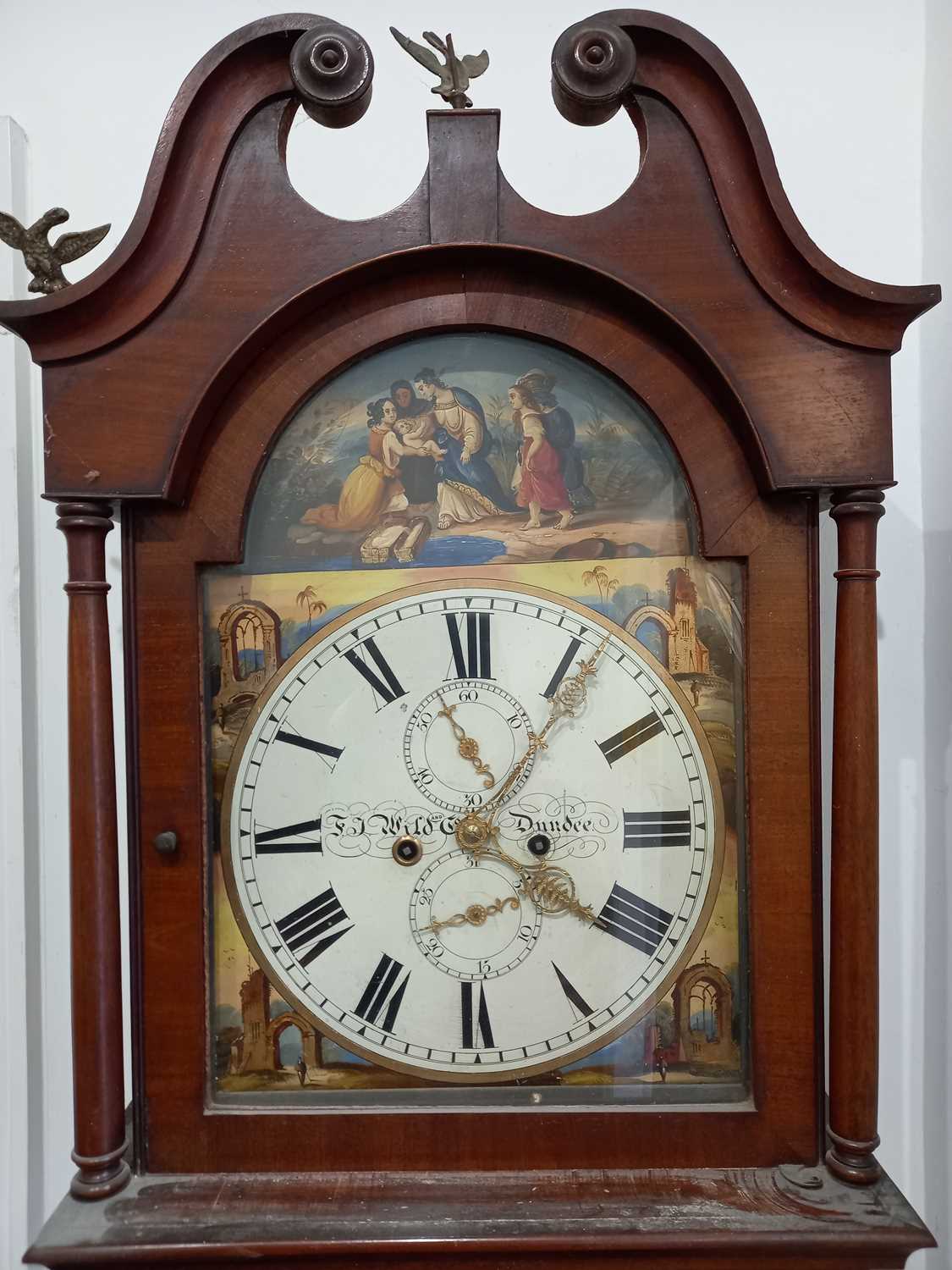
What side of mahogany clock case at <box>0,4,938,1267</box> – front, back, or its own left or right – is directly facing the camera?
front

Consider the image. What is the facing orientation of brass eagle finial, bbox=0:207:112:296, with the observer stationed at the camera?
facing the viewer
